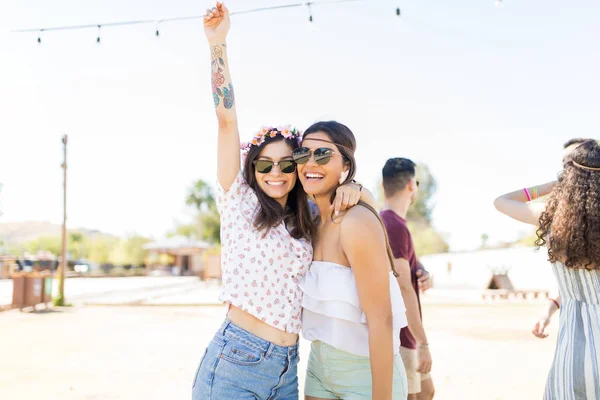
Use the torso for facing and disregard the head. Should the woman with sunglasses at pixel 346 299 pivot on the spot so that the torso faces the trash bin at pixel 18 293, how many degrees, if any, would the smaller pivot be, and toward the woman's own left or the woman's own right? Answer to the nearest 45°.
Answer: approximately 90° to the woman's own right

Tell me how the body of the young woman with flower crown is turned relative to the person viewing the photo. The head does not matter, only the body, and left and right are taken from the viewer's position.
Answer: facing the viewer and to the right of the viewer

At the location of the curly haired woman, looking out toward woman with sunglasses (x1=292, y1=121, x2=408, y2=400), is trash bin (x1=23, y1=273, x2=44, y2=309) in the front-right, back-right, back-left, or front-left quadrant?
front-right

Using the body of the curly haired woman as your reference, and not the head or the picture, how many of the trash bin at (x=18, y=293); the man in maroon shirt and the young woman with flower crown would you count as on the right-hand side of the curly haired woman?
0

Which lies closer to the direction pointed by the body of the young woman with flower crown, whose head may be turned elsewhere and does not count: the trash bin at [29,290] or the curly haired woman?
the curly haired woman

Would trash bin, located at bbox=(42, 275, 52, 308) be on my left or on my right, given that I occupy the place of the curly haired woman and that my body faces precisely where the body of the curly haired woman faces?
on my left

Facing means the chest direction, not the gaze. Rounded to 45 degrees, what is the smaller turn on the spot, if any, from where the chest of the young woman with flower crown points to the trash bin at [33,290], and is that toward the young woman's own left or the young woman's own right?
approximately 180°

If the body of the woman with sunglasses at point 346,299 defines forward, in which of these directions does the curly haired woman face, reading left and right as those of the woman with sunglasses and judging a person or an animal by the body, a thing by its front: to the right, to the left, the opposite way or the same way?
the opposite way

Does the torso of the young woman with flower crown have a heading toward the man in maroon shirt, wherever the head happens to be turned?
no

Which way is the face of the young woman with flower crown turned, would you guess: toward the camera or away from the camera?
toward the camera

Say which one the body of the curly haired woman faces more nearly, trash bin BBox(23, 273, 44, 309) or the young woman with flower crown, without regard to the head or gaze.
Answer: the trash bin

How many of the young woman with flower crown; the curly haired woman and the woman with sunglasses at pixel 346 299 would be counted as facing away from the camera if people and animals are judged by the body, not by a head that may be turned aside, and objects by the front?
1

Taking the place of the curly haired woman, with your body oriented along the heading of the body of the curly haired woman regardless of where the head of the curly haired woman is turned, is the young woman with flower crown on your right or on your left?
on your left

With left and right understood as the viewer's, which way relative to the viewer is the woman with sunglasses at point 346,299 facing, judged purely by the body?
facing the viewer and to the left of the viewer

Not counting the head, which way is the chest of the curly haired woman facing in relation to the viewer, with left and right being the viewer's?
facing away from the viewer

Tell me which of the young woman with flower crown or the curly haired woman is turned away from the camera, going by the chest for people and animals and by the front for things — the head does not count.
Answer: the curly haired woman
